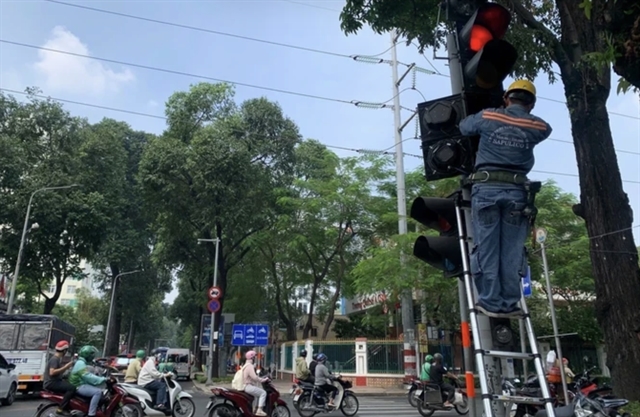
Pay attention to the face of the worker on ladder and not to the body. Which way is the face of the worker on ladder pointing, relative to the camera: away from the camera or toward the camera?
away from the camera

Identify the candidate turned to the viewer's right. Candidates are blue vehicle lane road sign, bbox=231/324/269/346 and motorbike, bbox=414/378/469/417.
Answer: the motorbike

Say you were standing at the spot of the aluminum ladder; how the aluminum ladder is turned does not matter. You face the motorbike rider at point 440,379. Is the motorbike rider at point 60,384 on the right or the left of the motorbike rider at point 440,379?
left

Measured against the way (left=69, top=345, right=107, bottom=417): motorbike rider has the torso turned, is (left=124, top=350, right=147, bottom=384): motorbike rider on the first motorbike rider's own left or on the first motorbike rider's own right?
on the first motorbike rider's own left
